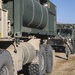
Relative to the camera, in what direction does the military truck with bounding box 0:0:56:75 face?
facing the viewer and to the left of the viewer
